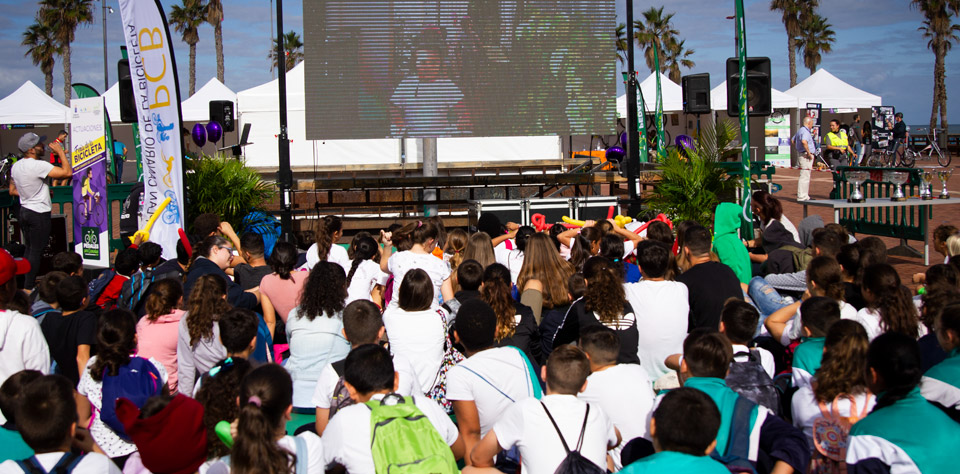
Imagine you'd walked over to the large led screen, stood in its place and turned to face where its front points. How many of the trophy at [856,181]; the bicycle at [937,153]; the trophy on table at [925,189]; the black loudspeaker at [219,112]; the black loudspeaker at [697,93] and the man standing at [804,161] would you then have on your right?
1

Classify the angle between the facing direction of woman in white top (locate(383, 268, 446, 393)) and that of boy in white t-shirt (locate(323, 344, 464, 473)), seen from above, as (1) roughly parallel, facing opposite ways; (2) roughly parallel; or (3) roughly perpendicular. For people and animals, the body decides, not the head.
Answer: roughly parallel

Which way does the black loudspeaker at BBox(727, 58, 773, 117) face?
toward the camera

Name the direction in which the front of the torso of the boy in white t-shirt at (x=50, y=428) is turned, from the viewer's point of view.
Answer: away from the camera

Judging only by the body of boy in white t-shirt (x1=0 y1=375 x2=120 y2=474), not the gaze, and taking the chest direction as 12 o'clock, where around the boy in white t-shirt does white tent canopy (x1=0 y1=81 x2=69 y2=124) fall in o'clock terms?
The white tent canopy is roughly at 12 o'clock from the boy in white t-shirt.

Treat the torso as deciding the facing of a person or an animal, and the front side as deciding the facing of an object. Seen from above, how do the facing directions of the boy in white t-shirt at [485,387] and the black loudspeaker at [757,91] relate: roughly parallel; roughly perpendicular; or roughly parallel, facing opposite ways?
roughly parallel, facing opposite ways

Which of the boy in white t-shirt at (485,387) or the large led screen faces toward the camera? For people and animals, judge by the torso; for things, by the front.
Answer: the large led screen

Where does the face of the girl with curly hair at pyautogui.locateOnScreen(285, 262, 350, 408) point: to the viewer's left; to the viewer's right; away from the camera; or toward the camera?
away from the camera

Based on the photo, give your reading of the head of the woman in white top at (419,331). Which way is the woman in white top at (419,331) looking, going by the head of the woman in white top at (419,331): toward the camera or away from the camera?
away from the camera

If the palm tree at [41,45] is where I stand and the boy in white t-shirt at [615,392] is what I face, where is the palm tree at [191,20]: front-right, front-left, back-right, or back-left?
front-left

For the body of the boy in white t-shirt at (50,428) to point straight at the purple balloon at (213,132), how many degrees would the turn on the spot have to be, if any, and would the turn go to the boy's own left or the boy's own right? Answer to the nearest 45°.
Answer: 0° — they already face it

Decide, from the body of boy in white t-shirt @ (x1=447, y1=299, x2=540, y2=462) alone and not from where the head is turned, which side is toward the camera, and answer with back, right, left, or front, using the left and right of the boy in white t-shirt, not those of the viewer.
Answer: back

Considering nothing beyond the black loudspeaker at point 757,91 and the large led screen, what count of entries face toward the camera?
2

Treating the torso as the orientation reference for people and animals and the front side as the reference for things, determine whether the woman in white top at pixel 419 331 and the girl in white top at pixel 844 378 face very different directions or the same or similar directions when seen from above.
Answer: same or similar directions

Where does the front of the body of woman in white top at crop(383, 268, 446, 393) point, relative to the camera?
away from the camera

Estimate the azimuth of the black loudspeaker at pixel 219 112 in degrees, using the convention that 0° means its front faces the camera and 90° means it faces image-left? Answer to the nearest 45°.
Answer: approximately 315°

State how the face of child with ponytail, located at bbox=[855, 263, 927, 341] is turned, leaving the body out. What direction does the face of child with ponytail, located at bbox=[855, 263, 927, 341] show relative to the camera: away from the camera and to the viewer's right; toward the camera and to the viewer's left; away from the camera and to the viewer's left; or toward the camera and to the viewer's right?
away from the camera and to the viewer's left

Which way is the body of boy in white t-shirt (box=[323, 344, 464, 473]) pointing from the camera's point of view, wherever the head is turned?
away from the camera

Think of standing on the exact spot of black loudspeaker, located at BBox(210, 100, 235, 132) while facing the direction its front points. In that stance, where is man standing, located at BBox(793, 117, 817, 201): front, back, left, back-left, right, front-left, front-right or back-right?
front-left
